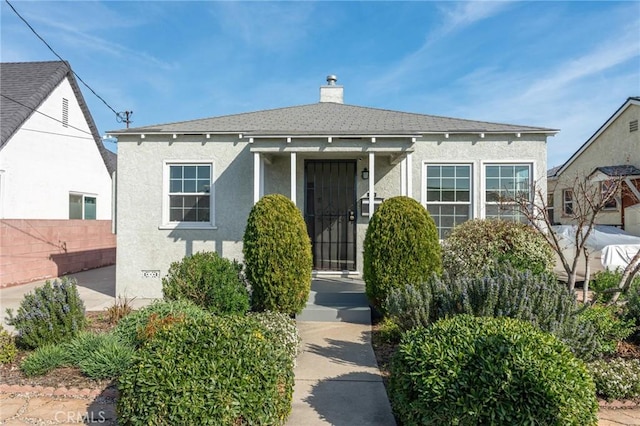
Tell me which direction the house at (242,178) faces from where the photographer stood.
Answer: facing the viewer

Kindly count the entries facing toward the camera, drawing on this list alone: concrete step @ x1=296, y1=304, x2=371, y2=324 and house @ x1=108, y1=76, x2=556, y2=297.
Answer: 2

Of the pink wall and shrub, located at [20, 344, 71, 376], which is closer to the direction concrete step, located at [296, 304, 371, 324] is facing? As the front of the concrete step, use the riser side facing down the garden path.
the shrub

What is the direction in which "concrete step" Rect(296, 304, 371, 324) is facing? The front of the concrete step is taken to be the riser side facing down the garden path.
toward the camera

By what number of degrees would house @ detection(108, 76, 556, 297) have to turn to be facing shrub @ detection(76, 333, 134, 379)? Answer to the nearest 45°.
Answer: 0° — it already faces it

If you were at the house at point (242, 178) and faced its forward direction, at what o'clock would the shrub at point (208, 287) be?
The shrub is roughly at 12 o'clock from the house.

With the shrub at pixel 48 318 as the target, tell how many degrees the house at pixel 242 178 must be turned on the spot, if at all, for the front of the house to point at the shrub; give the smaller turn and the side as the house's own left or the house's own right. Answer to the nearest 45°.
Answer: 0° — it already faces it

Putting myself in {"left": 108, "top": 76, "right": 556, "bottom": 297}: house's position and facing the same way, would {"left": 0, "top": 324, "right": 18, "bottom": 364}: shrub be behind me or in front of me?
in front

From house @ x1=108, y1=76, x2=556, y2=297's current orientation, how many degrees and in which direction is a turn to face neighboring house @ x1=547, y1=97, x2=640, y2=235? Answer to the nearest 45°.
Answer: approximately 135° to its left

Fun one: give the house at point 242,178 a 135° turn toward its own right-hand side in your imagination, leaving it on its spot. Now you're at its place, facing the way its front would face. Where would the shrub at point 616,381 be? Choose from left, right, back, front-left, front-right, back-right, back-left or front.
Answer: back

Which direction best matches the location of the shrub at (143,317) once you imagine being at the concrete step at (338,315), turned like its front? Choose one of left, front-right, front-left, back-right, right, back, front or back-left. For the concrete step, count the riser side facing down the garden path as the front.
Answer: front-right

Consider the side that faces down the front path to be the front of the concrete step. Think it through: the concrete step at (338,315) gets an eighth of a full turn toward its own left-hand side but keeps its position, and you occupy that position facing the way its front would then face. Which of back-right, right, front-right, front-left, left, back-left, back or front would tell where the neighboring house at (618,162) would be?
left

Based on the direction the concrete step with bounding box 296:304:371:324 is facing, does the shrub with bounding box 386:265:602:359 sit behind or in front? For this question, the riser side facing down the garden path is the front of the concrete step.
in front
